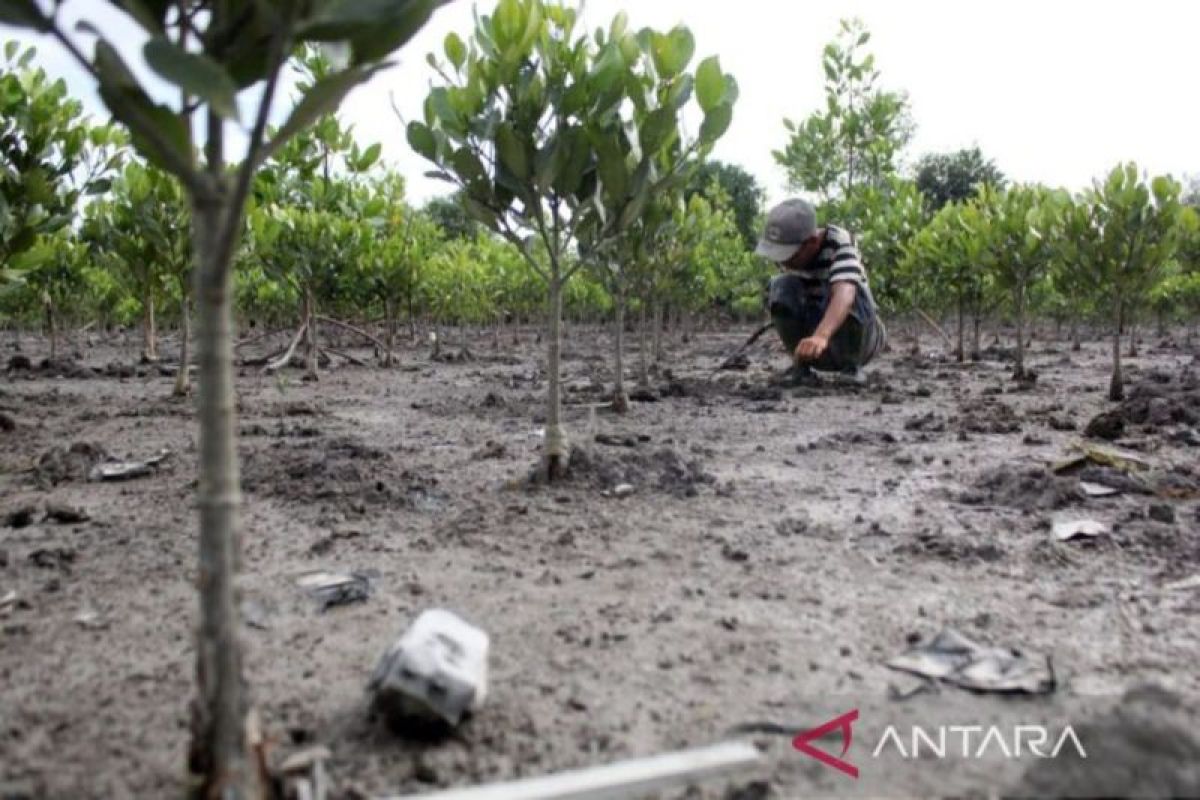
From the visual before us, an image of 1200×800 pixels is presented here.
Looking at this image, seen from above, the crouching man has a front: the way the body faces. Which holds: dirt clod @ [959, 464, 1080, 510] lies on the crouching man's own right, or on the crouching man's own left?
on the crouching man's own left

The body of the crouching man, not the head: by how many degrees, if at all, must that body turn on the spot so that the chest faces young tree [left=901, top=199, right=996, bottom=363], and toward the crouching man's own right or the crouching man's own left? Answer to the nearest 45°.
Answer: approximately 135° to the crouching man's own right

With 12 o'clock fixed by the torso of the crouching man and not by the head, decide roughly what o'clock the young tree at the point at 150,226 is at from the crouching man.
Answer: The young tree is roughly at 1 o'clock from the crouching man.

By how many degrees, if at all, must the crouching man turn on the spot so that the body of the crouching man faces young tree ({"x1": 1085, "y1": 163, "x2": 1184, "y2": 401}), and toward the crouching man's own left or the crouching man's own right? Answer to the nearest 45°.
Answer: approximately 135° to the crouching man's own left

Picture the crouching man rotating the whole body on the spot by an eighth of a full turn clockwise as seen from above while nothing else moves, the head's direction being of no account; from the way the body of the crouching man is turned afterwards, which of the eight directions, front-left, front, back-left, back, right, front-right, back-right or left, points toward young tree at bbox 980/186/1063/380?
back-right

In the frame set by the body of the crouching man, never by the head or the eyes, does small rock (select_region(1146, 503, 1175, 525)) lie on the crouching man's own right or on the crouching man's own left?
on the crouching man's own left

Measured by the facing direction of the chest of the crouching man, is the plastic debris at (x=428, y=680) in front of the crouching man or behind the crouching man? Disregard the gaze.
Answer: in front

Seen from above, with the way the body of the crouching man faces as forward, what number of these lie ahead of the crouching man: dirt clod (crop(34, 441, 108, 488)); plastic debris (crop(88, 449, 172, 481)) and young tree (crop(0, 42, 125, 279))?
3

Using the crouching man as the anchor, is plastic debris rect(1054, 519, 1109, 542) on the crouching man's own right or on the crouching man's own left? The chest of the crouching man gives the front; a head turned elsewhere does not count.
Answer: on the crouching man's own left

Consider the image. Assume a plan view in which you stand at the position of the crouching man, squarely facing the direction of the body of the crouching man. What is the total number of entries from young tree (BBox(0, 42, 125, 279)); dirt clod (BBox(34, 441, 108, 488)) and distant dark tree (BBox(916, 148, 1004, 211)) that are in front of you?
2

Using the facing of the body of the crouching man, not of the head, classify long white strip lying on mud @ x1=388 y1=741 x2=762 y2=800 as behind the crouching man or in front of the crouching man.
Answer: in front

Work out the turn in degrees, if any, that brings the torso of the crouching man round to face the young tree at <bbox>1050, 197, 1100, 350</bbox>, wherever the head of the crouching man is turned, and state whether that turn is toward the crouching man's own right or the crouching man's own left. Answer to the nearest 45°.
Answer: approximately 135° to the crouching man's own left
